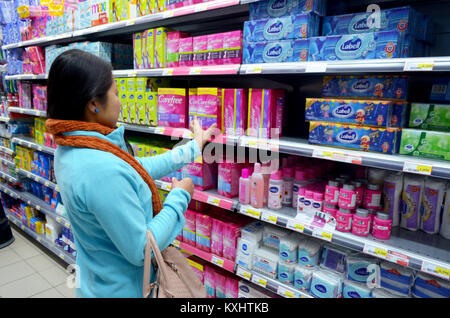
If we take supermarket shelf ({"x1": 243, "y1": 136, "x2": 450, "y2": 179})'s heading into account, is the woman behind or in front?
in front

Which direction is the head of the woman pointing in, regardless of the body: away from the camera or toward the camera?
away from the camera

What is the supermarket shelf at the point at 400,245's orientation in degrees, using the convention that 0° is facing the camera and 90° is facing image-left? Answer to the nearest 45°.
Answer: approximately 45°

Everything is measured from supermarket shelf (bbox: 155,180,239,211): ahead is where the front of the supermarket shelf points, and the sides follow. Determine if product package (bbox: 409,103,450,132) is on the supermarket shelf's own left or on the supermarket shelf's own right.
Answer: on the supermarket shelf's own left

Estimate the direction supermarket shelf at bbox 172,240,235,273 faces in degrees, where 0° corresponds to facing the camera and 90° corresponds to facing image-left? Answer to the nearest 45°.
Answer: approximately 45°

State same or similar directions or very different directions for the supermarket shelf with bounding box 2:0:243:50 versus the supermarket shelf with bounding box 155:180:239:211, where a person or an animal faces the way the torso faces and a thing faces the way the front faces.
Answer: same or similar directions

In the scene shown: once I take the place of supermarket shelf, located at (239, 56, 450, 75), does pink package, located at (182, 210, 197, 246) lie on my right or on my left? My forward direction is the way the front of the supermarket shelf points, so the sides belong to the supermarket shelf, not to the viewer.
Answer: on my right

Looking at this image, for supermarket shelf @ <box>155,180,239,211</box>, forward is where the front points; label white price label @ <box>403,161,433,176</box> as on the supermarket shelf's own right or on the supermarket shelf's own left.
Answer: on the supermarket shelf's own left

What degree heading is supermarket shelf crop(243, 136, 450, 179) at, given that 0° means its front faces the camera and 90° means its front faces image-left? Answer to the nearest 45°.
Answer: approximately 45°

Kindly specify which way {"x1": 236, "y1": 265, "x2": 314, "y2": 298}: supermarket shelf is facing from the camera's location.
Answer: facing the viewer and to the left of the viewer
